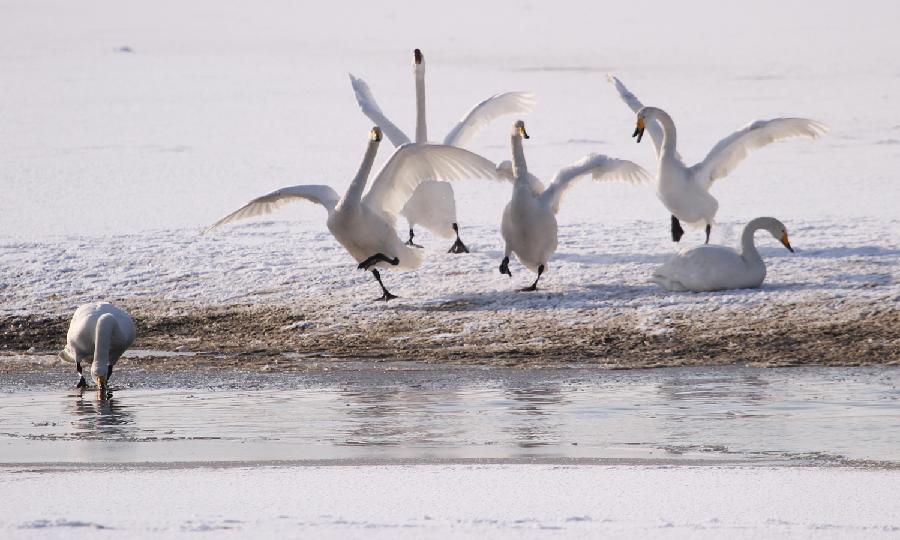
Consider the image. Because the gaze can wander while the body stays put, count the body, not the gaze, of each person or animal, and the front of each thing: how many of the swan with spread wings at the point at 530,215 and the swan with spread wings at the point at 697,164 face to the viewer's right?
0

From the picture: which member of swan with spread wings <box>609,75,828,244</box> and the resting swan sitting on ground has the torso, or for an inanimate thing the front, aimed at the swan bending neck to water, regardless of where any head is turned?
the swan with spread wings

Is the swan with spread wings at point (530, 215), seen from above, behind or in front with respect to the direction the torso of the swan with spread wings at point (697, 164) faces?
in front

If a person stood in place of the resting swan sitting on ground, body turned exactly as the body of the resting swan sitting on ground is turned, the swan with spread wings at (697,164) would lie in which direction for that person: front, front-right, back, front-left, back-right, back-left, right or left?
left

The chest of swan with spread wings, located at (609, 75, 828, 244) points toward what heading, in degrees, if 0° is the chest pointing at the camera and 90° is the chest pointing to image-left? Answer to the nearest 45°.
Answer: approximately 45°

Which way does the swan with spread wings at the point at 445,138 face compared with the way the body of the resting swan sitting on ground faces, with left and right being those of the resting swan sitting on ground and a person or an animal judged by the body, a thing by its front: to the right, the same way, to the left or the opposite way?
to the right

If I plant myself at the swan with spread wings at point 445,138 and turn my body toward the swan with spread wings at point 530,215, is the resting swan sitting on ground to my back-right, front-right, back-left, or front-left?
front-left

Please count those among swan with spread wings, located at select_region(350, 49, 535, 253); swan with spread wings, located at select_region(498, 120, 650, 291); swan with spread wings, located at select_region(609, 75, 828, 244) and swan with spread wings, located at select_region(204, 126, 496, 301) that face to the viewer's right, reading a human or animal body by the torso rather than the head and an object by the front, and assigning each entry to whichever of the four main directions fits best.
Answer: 0

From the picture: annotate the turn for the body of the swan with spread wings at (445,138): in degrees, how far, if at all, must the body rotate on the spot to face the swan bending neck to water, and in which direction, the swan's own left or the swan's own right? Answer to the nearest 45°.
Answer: approximately 45° to the swan's own right

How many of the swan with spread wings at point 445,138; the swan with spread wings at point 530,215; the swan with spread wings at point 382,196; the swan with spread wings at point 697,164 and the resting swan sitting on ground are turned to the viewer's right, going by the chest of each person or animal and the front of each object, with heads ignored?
1

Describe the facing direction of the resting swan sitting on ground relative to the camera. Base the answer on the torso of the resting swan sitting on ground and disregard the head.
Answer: to the viewer's right

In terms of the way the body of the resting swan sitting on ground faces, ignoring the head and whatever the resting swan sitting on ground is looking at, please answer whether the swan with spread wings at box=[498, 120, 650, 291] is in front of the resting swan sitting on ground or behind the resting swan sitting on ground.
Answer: behind

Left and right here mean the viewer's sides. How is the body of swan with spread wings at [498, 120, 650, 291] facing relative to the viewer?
facing the viewer

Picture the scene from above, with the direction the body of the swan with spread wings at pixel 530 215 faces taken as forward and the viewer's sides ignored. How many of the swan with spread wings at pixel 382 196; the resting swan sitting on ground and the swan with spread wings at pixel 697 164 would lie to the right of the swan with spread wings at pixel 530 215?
1
